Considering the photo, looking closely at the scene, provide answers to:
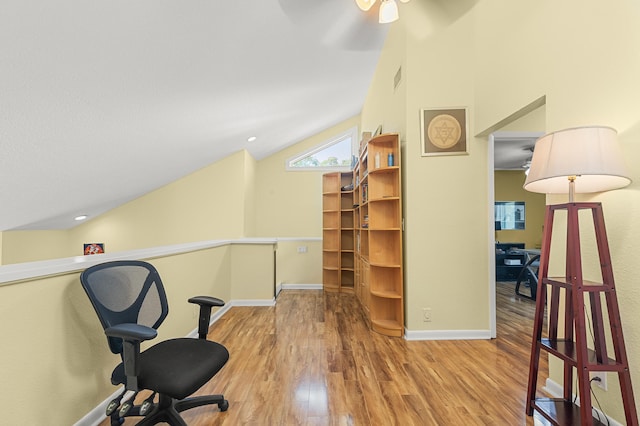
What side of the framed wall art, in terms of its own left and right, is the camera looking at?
front

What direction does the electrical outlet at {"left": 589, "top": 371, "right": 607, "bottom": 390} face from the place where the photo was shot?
facing the viewer and to the left of the viewer

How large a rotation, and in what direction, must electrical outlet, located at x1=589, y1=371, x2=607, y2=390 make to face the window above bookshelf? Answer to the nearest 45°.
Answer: approximately 90° to its right

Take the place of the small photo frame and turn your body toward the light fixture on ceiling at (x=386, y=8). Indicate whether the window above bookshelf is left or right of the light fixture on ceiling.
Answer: left

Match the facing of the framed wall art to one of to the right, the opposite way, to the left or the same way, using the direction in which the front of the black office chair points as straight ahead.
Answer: to the right

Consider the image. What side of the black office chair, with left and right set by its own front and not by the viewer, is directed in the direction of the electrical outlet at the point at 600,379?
front

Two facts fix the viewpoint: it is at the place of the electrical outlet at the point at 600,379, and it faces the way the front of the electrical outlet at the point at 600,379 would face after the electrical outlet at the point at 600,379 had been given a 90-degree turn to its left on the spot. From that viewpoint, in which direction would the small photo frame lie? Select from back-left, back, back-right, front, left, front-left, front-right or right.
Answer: back-right

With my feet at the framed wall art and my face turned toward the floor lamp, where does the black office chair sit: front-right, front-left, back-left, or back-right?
front-right

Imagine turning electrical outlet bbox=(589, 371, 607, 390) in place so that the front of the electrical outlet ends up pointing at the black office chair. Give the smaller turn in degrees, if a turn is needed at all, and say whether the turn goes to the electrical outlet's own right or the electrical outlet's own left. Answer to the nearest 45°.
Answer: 0° — it already faces it

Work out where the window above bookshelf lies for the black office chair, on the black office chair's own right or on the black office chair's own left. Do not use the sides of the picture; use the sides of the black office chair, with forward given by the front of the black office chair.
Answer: on the black office chair's own left

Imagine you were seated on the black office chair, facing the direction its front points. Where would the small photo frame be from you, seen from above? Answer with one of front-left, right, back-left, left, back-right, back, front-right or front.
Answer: back-left

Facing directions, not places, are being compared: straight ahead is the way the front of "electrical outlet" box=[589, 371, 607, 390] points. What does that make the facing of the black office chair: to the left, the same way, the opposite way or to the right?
the opposite way
